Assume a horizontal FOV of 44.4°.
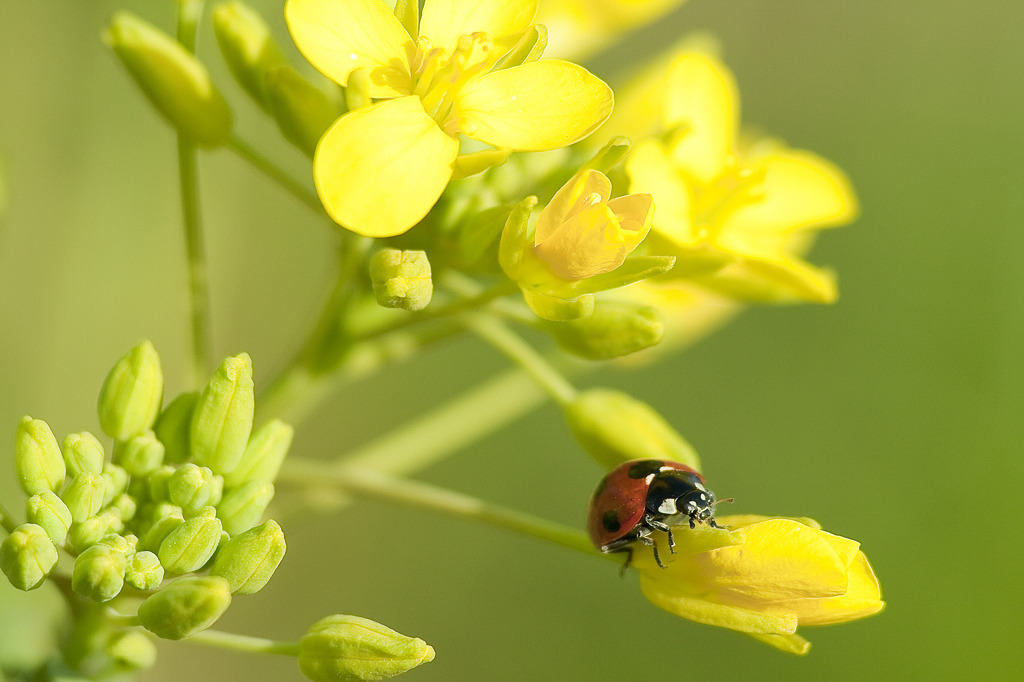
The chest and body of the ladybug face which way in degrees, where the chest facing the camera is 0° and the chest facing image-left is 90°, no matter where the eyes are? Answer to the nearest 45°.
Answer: approximately 315°
